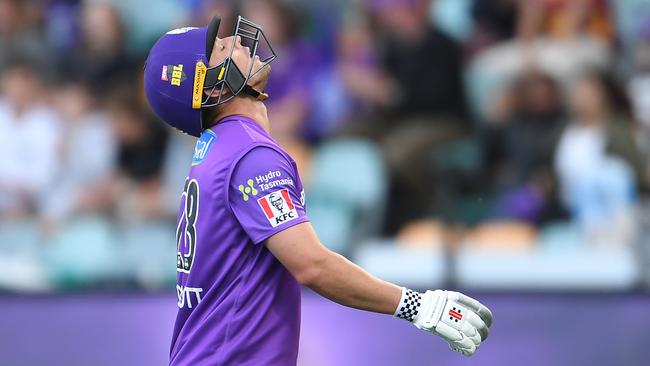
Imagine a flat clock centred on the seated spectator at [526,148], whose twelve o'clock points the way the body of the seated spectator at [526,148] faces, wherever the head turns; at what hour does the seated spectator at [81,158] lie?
the seated spectator at [81,158] is roughly at 3 o'clock from the seated spectator at [526,148].

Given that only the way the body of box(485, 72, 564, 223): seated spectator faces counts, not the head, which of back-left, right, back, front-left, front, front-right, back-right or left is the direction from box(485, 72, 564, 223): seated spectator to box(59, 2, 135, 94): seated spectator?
right

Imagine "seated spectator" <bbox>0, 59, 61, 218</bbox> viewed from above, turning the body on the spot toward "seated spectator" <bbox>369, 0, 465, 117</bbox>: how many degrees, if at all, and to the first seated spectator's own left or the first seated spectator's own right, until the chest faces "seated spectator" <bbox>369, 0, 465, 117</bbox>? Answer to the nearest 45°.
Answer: approximately 45° to the first seated spectator's own left

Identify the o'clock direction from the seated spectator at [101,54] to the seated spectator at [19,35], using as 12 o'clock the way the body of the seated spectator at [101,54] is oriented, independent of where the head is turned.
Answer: the seated spectator at [19,35] is roughly at 4 o'clock from the seated spectator at [101,54].

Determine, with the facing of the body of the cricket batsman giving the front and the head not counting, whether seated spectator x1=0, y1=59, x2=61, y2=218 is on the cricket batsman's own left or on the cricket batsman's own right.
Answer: on the cricket batsman's own left

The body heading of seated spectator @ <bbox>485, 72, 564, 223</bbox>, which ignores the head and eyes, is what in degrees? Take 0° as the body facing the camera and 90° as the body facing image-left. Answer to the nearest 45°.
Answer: approximately 0°

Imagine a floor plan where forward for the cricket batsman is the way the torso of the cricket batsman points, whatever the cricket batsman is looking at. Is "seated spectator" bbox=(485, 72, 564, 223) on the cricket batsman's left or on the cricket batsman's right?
on the cricket batsman's left

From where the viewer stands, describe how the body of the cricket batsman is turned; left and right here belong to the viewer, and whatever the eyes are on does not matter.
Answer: facing to the right of the viewer
